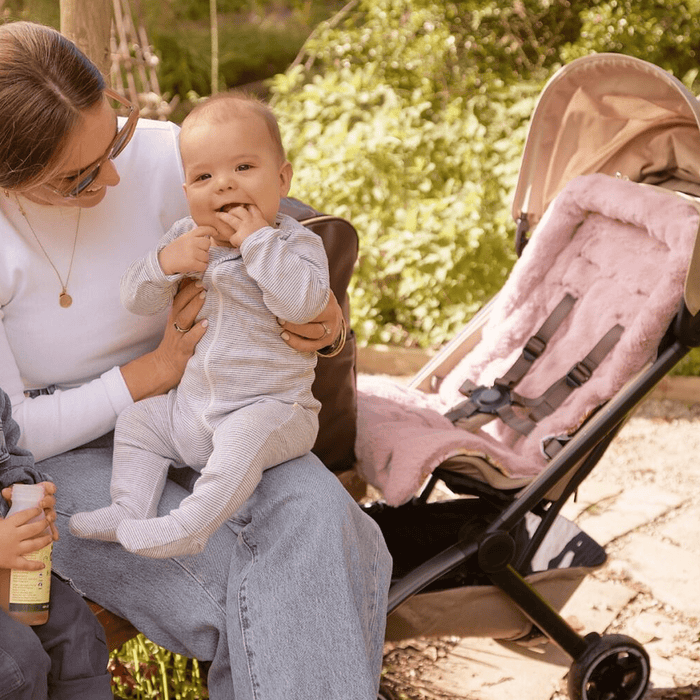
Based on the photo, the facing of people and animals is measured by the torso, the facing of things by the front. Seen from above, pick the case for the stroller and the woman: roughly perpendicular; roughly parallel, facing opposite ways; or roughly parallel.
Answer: roughly perpendicular

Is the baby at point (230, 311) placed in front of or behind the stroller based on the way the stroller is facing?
in front

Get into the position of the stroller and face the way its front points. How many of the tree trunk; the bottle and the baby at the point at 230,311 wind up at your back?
0

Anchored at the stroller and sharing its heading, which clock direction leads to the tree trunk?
The tree trunk is roughly at 2 o'clock from the stroller.

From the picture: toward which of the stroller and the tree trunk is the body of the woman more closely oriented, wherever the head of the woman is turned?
the stroller

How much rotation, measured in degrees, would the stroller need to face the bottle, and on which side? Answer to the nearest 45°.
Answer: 0° — it already faces it

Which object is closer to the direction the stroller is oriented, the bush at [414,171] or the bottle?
the bottle

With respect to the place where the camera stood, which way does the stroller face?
facing the viewer and to the left of the viewer

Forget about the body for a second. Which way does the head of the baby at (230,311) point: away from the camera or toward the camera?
toward the camera

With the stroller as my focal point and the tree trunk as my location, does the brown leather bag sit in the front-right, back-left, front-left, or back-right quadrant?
front-right

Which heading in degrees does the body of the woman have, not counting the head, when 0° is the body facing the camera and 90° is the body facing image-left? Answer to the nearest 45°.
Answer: approximately 315°

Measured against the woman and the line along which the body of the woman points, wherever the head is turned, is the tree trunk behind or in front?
behind

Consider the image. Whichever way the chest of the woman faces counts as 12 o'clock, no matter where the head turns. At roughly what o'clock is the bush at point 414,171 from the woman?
The bush is roughly at 8 o'clock from the woman.

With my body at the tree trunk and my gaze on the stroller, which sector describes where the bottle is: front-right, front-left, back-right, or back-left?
front-right

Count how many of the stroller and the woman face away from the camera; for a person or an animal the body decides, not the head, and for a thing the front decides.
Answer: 0
